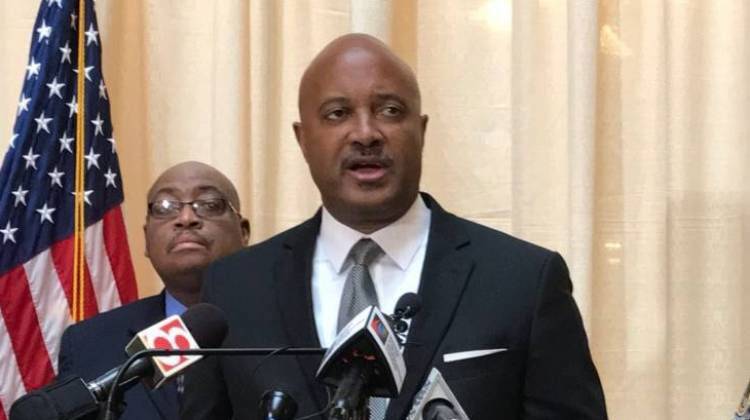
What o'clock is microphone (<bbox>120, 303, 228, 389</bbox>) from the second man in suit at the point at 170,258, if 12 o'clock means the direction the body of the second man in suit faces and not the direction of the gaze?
The microphone is roughly at 12 o'clock from the second man in suit.

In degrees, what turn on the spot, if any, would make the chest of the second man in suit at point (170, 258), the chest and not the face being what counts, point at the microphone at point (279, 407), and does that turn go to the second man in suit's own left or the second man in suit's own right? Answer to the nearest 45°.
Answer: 0° — they already face it

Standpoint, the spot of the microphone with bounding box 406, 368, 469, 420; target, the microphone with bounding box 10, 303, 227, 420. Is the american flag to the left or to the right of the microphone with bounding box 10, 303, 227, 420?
right

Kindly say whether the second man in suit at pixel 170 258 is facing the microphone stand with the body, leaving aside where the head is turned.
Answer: yes

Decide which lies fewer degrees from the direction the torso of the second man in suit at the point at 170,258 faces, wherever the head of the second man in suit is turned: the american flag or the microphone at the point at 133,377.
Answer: the microphone

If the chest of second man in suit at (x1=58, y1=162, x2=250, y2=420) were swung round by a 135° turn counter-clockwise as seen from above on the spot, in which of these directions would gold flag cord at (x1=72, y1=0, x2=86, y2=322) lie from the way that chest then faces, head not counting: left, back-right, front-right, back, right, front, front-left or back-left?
left

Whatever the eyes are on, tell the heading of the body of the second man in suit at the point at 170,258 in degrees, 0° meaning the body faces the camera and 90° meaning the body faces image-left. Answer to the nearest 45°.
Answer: approximately 0°

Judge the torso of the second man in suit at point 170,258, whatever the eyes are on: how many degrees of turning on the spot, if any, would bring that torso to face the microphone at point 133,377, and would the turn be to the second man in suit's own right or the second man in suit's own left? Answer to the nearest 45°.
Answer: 0° — they already face it
